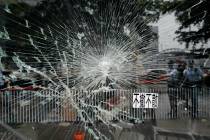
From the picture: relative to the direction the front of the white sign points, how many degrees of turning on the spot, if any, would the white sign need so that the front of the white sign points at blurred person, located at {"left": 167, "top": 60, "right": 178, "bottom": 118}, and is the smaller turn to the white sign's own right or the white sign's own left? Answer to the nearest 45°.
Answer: approximately 135° to the white sign's own left

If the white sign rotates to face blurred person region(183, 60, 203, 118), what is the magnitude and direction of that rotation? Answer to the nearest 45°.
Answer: approximately 135° to its left

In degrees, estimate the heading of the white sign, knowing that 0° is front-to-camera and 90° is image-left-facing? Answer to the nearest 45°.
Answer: approximately 0°
